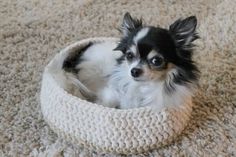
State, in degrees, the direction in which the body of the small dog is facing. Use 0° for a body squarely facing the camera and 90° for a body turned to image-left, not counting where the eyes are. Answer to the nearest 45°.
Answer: approximately 315°
